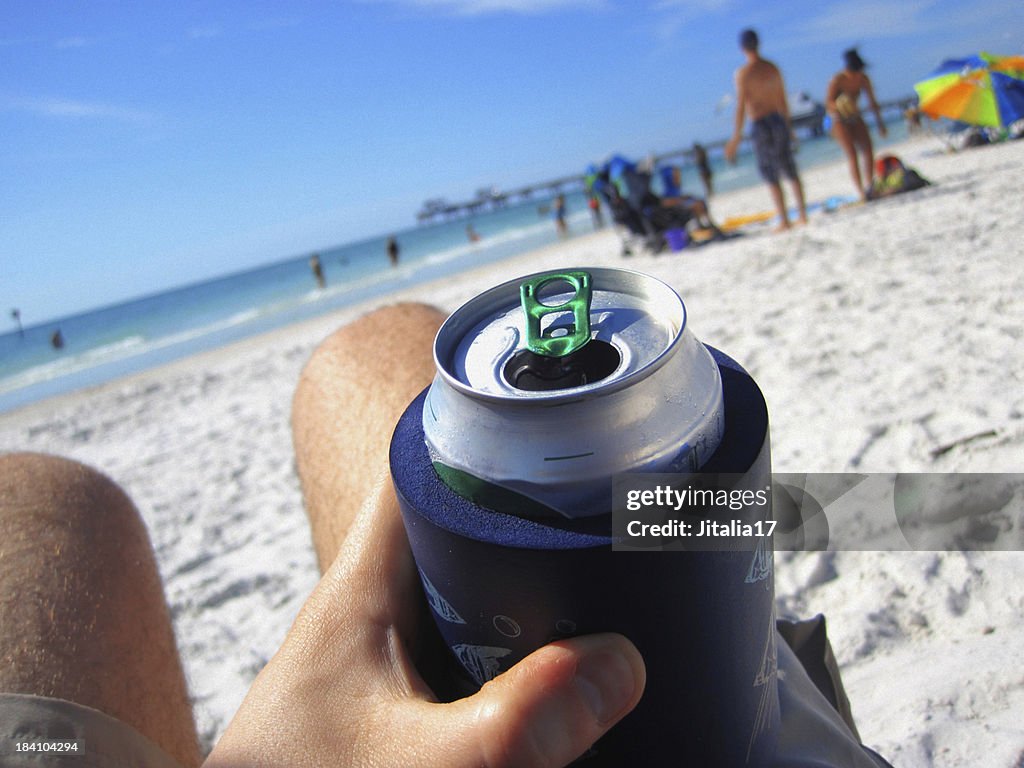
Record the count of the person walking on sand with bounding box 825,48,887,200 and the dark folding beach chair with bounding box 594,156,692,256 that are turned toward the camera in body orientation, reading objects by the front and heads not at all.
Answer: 1

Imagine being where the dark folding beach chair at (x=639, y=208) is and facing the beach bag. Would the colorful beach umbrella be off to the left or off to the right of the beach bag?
left

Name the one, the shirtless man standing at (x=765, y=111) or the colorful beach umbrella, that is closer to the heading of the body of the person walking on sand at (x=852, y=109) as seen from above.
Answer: the colorful beach umbrella

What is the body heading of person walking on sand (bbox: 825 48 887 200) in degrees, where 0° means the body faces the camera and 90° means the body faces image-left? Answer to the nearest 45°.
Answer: approximately 0°
